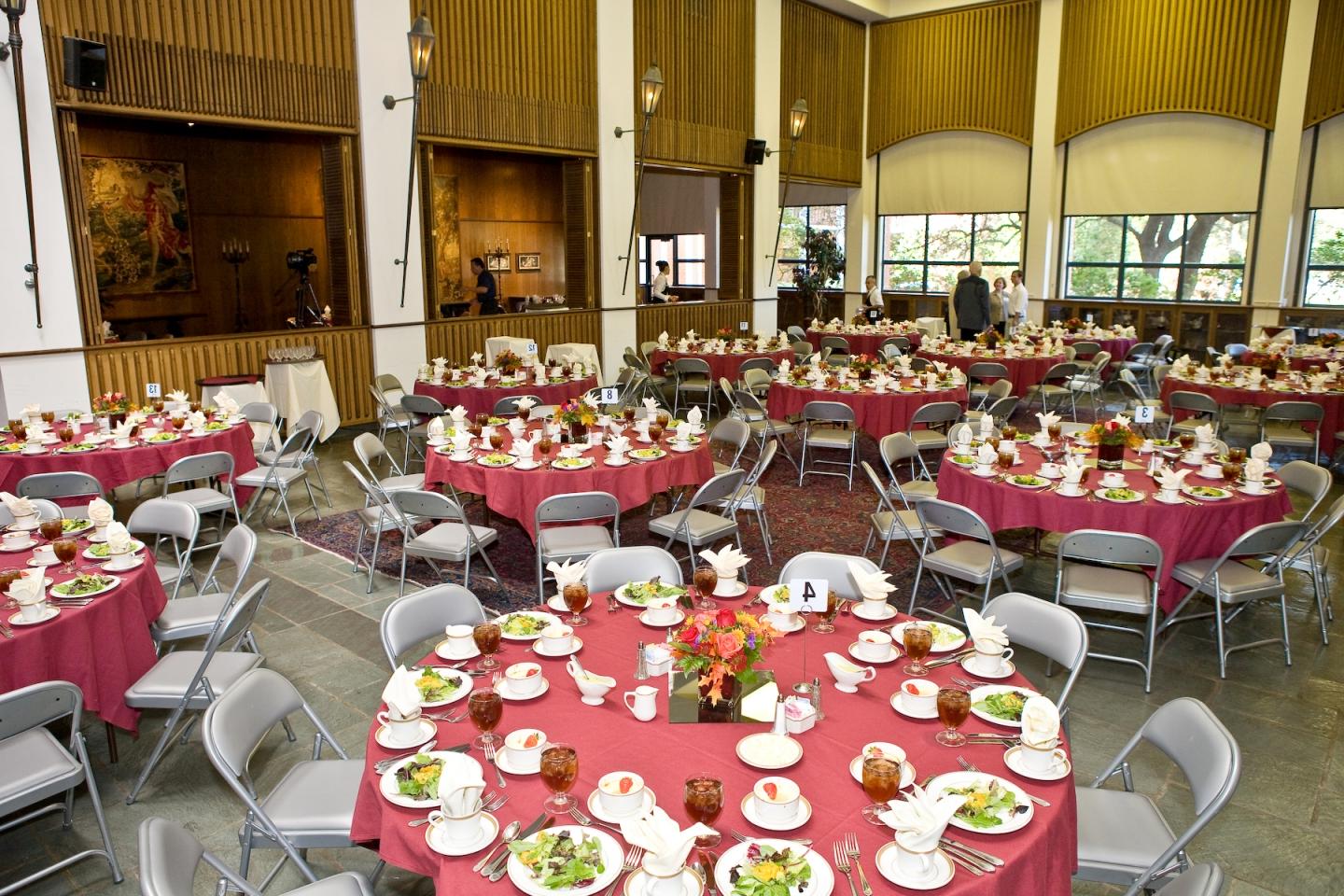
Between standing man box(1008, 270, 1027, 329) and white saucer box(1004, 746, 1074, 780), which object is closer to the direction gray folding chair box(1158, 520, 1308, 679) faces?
the standing man

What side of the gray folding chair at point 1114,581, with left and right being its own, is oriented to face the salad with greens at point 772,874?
back

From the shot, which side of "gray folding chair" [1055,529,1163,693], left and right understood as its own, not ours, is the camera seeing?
back

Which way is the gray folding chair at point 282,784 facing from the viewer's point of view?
to the viewer's right

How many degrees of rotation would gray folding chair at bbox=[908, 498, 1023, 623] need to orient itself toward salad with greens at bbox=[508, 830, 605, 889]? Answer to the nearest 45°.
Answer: approximately 135° to its right

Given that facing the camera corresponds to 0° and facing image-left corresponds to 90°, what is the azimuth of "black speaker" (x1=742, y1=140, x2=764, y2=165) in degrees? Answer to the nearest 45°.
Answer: approximately 315°

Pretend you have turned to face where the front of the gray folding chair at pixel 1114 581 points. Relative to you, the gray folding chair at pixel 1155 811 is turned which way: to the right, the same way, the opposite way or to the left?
to the left

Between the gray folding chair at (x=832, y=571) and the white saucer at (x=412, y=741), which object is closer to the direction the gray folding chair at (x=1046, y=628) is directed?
the white saucer

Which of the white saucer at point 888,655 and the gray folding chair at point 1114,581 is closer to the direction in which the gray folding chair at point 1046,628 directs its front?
the white saucer

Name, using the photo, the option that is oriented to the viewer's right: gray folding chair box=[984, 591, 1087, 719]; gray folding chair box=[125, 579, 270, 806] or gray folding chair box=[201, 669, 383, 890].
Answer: gray folding chair box=[201, 669, 383, 890]

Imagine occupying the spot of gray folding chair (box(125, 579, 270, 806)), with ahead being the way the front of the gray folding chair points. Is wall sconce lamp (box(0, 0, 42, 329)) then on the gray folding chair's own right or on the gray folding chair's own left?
on the gray folding chair's own right

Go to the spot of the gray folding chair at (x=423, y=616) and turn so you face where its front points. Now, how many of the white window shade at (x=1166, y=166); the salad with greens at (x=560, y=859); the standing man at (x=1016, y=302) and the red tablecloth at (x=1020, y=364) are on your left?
3

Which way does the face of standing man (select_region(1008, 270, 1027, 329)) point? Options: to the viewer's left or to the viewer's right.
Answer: to the viewer's left

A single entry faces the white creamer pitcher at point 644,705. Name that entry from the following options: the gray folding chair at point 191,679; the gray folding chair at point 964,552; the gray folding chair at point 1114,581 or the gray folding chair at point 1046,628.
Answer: the gray folding chair at point 1046,628

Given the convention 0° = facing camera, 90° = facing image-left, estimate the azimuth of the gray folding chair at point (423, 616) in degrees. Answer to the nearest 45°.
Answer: approximately 315°
